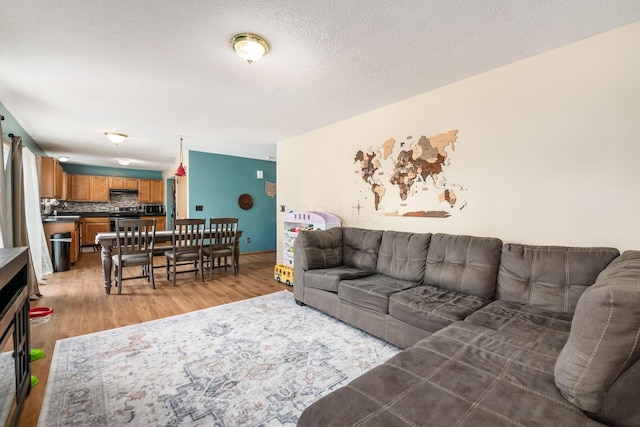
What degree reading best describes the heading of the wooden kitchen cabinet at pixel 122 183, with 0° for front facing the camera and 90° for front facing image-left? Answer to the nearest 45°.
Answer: approximately 0°

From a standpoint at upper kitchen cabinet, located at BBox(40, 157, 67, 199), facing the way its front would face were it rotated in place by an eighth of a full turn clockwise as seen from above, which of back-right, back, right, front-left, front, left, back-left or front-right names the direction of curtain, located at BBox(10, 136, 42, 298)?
front-right

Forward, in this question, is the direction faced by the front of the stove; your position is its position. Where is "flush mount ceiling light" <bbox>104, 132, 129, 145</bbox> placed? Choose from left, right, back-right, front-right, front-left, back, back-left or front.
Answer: front

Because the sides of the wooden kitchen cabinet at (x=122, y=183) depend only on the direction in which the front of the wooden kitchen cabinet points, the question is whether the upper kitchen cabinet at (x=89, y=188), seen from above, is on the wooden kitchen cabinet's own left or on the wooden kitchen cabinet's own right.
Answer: on the wooden kitchen cabinet's own right

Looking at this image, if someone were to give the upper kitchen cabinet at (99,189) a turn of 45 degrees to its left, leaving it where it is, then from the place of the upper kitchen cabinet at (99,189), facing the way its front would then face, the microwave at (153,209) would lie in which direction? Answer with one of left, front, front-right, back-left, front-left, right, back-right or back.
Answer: front-left

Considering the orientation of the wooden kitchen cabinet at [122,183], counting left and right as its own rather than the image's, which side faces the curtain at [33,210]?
front

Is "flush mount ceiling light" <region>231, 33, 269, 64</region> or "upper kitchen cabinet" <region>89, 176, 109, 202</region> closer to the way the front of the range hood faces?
the flush mount ceiling light

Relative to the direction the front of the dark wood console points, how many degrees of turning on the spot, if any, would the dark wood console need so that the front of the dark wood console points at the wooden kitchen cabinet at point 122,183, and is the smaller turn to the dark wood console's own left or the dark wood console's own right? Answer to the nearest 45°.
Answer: approximately 90° to the dark wood console's own left

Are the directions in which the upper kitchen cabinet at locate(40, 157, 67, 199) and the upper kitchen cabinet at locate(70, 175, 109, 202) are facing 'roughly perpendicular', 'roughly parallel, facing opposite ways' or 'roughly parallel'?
roughly perpendicular

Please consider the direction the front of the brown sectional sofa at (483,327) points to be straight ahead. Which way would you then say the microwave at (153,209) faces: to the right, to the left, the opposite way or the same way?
to the left

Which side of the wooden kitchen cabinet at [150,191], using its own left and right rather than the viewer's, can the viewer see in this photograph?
front

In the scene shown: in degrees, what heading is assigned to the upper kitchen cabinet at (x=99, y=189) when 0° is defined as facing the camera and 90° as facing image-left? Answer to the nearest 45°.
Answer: approximately 0°

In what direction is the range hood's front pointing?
toward the camera

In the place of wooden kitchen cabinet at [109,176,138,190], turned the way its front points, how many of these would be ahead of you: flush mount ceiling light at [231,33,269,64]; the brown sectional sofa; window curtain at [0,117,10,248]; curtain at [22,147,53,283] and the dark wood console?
5

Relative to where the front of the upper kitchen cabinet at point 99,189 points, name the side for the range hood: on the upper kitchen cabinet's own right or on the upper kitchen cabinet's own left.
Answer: on the upper kitchen cabinet's own left

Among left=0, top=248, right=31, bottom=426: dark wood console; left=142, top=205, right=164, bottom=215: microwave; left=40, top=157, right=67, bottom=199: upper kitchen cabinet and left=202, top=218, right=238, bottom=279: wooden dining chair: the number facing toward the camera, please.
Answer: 1

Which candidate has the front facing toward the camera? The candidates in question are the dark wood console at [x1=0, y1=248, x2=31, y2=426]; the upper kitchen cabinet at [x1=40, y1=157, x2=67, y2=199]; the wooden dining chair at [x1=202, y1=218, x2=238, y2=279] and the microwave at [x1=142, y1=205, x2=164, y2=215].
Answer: the microwave

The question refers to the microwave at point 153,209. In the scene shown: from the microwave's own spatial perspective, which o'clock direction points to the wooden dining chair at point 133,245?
The wooden dining chair is roughly at 12 o'clock from the microwave.

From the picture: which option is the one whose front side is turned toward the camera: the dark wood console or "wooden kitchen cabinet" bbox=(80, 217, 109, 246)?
the wooden kitchen cabinet
